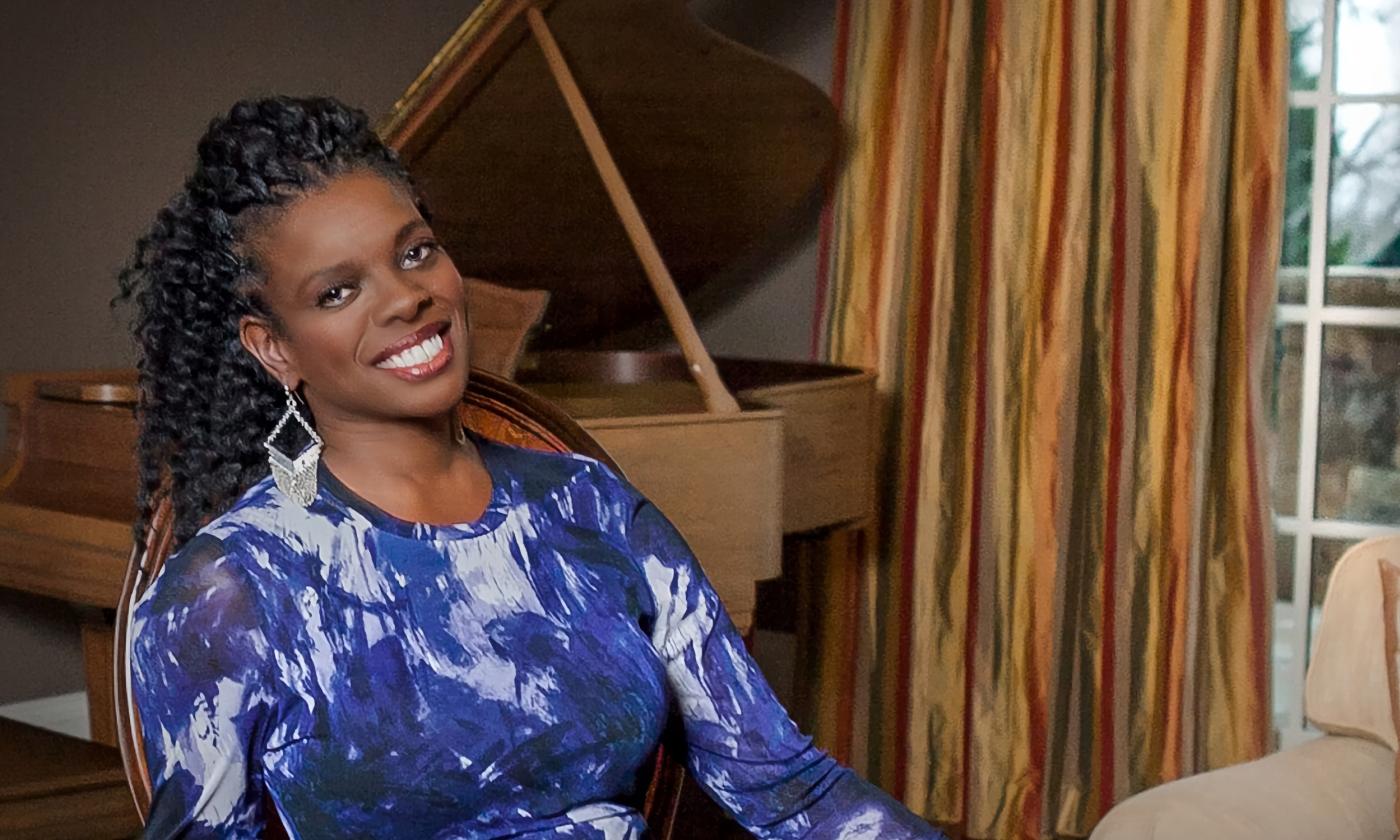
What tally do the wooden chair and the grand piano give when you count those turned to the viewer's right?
0

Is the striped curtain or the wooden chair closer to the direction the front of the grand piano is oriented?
the wooden chair

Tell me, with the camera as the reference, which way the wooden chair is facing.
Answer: facing the viewer

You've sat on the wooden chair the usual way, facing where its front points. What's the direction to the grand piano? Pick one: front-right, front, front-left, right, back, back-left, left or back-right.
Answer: back

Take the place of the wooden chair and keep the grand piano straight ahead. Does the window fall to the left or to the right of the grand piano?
right

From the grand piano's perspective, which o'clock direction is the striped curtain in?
The striped curtain is roughly at 7 o'clock from the grand piano.

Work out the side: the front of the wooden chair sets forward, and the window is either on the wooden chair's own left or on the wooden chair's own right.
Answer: on the wooden chair's own left

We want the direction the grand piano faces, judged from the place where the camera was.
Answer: facing the viewer and to the left of the viewer

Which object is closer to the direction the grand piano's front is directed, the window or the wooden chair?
the wooden chair
